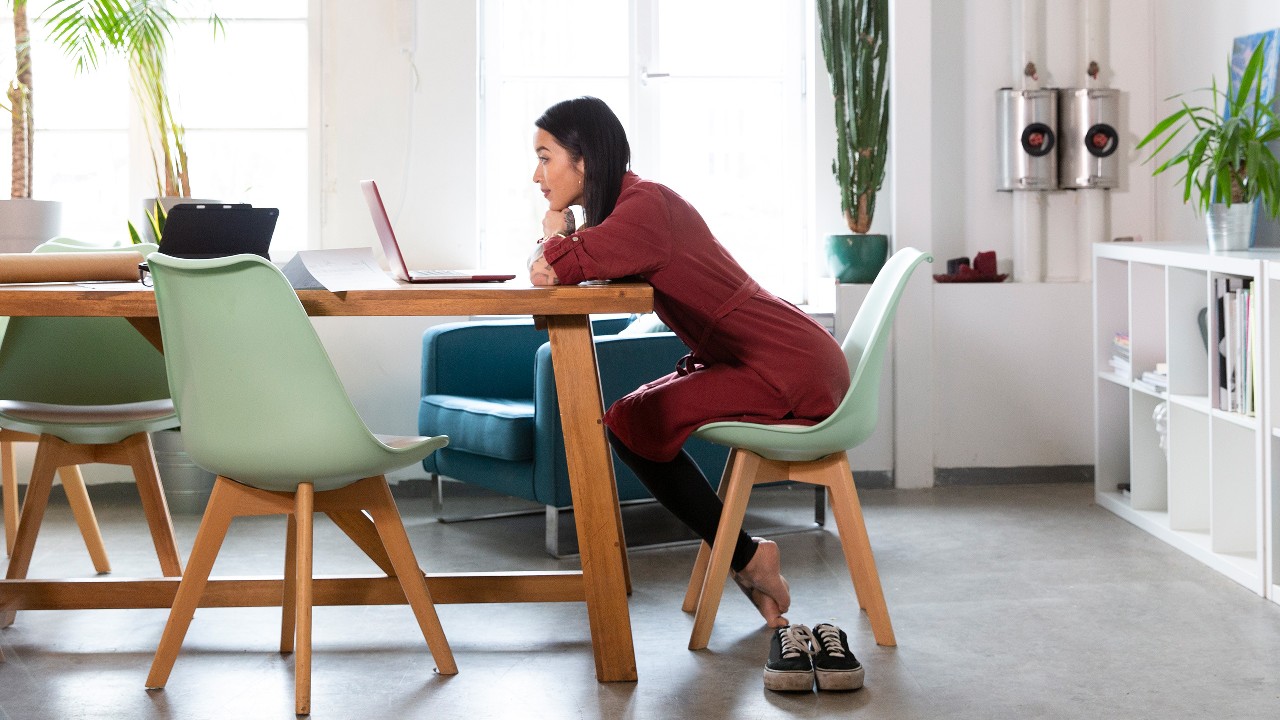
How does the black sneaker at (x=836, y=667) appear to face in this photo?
toward the camera

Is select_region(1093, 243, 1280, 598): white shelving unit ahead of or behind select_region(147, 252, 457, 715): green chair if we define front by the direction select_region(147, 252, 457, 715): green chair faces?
ahead

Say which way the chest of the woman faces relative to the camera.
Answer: to the viewer's left

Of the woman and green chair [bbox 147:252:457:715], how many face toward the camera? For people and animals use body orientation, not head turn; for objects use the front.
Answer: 0

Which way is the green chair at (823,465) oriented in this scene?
to the viewer's left

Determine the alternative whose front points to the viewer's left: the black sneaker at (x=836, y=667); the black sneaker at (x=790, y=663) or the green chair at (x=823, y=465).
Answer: the green chair

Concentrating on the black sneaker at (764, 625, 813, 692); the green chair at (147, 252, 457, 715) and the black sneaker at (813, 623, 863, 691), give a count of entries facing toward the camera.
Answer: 2

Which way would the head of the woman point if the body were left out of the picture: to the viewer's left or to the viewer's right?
to the viewer's left

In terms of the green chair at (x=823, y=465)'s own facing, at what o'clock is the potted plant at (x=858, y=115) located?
The potted plant is roughly at 3 o'clock from the green chair.

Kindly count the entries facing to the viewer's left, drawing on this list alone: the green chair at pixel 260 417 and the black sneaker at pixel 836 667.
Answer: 0

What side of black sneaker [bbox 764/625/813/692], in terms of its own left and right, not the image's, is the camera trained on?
front

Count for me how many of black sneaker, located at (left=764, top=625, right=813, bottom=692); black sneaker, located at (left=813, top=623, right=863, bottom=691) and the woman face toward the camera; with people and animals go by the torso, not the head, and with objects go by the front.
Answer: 2

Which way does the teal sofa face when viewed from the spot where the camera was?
facing the viewer and to the left of the viewer

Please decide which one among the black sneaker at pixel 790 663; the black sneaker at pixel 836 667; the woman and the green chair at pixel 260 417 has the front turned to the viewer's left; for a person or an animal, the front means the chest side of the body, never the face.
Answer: the woman
